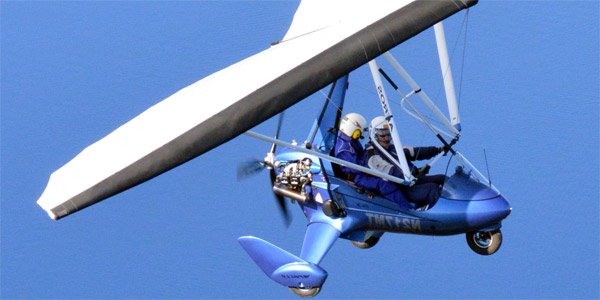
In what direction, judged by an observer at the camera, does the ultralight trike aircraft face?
facing the viewer and to the right of the viewer
